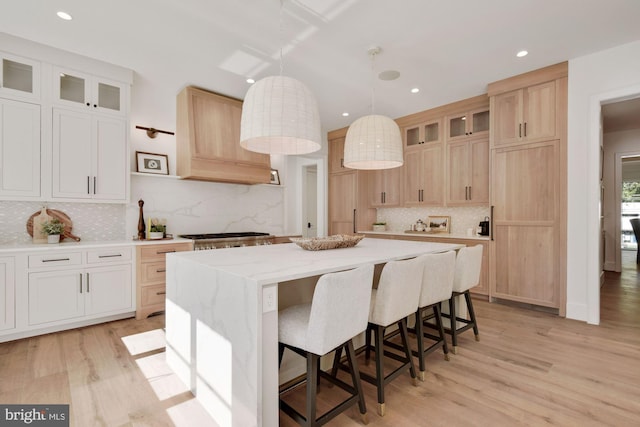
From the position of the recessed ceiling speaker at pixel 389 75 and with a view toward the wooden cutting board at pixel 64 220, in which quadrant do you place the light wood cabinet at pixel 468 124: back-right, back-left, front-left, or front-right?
back-right

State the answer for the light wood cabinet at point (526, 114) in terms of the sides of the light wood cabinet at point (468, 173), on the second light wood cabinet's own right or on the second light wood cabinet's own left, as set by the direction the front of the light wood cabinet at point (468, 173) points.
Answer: on the second light wood cabinet's own left

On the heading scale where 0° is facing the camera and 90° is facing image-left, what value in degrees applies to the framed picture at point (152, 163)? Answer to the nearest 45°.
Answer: approximately 0°

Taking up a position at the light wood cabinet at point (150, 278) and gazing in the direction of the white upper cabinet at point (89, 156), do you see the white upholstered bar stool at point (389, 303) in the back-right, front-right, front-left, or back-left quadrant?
back-left

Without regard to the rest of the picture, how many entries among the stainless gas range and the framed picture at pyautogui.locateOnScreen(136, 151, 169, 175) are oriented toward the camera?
2

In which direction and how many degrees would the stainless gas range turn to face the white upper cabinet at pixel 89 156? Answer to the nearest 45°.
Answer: approximately 90° to its right

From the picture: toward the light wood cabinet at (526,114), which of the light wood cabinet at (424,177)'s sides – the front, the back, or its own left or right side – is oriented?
left

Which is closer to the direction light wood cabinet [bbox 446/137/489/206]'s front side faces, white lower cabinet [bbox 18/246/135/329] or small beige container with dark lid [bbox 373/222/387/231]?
the white lower cabinet
